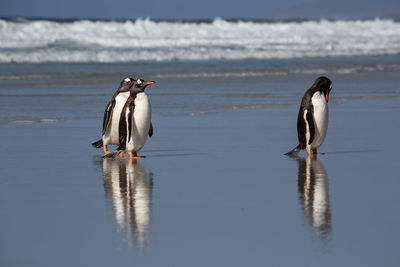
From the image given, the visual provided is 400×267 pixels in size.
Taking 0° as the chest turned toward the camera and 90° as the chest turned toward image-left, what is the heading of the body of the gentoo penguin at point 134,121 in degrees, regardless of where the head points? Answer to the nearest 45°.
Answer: approximately 315°

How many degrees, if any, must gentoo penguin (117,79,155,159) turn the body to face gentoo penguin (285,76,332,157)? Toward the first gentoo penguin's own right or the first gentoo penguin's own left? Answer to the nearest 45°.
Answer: approximately 45° to the first gentoo penguin's own left
